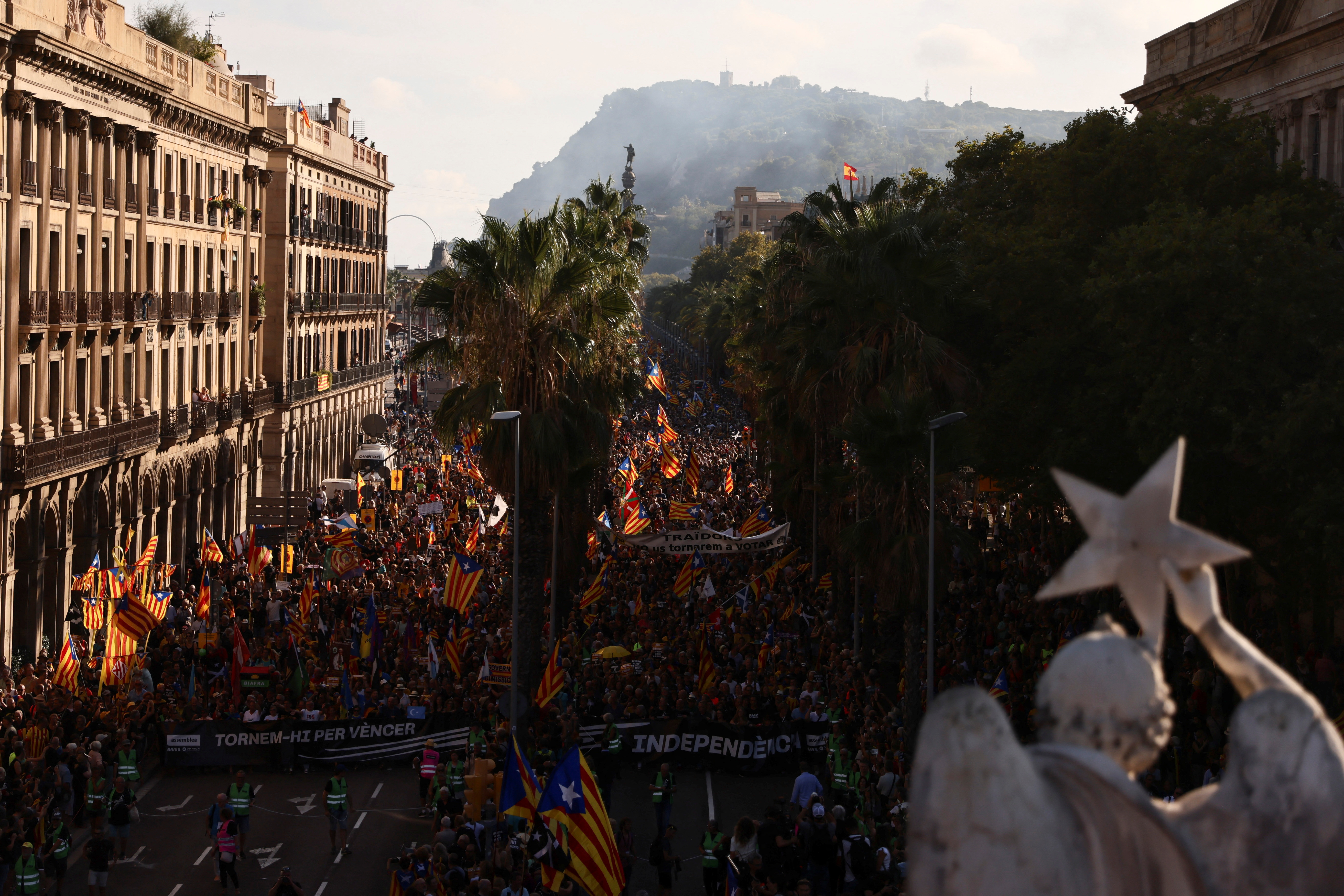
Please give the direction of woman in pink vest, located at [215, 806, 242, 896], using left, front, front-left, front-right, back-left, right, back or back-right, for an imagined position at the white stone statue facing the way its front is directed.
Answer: front-left

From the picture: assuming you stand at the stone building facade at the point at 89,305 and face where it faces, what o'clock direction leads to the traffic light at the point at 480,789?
The traffic light is roughly at 1 o'clock from the stone building facade.

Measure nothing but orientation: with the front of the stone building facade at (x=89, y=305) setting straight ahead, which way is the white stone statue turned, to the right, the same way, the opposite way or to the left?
to the left

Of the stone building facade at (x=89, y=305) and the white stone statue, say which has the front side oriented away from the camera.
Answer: the white stone statue

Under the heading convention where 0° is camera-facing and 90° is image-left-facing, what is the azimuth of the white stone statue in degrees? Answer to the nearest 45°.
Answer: approximately 180°

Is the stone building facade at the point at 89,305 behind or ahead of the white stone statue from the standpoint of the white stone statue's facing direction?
ahead

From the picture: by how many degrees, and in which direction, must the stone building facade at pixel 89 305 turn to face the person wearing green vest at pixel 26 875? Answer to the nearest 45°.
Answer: approximately 45° to its right

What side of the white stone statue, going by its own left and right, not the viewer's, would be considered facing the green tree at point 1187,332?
front

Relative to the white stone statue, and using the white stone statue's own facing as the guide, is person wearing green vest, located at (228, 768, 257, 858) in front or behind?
in front

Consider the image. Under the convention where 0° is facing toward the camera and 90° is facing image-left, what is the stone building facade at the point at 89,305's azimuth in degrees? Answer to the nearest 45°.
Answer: approximately 315°

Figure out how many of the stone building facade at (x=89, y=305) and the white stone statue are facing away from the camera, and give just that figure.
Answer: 1

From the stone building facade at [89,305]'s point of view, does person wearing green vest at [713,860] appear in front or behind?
in front

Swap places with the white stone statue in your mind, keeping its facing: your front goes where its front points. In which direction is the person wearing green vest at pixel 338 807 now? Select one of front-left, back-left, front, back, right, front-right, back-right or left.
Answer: front-left

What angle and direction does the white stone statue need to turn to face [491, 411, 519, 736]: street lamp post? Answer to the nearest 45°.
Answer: approximately 45° to its left
